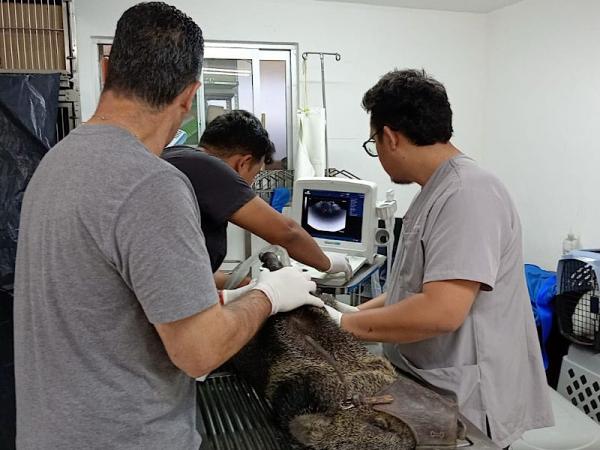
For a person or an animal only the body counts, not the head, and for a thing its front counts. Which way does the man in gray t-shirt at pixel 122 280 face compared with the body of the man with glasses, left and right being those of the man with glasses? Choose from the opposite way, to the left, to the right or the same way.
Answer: to the right

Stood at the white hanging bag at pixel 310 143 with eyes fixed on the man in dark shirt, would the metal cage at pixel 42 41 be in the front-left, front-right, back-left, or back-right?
front-right

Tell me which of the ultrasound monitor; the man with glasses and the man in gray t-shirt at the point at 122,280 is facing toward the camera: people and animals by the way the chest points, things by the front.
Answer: the ultrasound monitor

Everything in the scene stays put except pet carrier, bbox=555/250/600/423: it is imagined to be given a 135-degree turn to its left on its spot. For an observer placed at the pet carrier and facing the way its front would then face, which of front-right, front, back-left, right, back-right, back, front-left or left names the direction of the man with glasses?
right

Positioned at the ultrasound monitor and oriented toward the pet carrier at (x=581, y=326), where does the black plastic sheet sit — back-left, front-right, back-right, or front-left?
back-right

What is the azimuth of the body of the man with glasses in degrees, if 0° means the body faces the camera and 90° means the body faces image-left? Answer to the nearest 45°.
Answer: approximately 90°

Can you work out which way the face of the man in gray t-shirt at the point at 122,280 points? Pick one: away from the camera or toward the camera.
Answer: away from the camera

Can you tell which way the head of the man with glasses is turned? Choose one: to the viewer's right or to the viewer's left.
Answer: to the viewer's left

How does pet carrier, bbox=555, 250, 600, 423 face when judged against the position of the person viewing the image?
facing the viewer and to the left of the viewer

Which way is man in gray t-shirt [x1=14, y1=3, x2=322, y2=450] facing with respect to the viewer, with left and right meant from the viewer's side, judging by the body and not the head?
facing away from the viewer and to the right of the viewer

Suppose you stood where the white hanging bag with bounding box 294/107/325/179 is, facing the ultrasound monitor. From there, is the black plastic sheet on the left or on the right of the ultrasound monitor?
right

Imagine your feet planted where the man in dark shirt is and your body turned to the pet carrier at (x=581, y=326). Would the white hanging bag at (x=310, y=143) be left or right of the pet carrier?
left

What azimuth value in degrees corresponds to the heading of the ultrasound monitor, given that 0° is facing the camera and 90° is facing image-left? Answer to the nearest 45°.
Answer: approximately 0°
